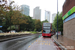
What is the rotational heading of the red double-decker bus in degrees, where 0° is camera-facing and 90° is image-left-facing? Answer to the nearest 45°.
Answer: approximately 0°
